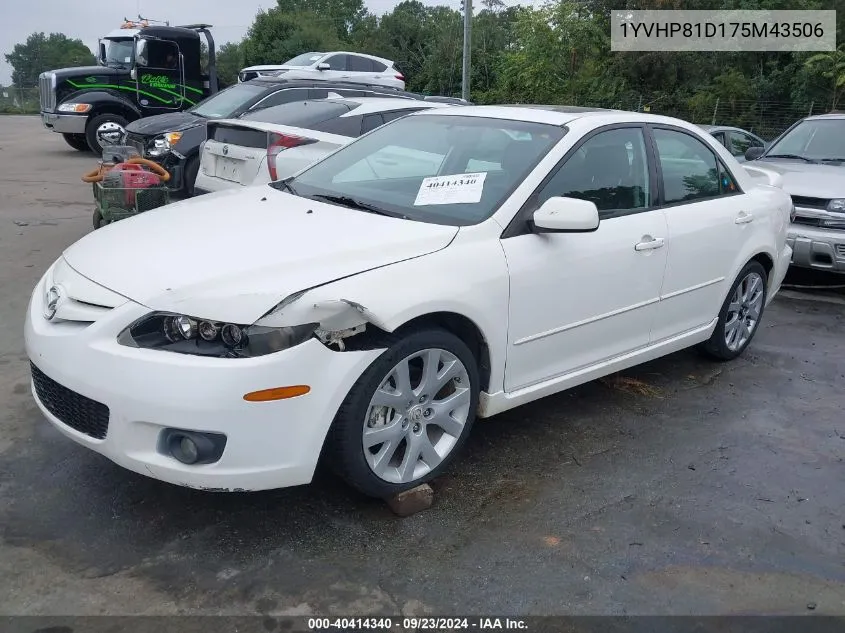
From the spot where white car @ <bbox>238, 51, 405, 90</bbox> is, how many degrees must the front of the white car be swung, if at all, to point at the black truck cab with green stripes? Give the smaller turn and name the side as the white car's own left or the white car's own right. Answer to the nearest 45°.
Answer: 0° — it already faces it

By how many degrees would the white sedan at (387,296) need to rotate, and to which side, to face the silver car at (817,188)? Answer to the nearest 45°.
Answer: approximately 180°

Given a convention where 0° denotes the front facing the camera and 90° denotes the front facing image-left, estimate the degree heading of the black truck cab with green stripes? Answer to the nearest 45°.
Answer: approximately 45°

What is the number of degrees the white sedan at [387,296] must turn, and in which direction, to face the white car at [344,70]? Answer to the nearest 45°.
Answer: approximately 135° to its right

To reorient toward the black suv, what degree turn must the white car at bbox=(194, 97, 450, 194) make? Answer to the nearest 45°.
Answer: approximately 45° to its left

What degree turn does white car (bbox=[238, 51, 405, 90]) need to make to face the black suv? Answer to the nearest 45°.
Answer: approximately 45° to its left

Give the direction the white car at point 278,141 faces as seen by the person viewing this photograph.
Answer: facing away from the viewer and to the right of the viewer
